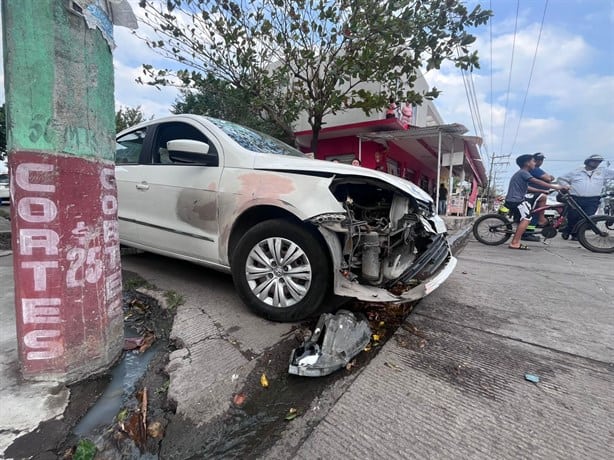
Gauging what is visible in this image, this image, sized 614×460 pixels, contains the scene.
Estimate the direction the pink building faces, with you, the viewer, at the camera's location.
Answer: facing the viewer and to the right of the viewer

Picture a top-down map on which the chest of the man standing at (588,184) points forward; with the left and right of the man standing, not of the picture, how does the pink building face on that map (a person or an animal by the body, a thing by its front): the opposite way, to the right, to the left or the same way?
to the left

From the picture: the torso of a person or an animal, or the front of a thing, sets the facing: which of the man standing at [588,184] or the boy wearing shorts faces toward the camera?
the man standing

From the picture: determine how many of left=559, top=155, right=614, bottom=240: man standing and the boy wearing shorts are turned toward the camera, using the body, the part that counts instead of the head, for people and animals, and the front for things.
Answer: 1

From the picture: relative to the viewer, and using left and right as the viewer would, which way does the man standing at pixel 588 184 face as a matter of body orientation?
facing the viewer

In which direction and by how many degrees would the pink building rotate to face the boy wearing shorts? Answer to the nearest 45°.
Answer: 0° — it already faces them

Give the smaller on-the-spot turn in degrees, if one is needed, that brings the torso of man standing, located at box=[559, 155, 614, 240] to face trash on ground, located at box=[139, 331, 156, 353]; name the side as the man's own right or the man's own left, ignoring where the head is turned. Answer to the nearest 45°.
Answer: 0° — they already face it

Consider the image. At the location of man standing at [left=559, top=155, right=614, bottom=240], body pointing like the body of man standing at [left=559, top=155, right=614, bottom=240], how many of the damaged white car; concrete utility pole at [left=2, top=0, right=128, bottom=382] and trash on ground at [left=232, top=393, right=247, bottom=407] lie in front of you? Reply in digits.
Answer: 3

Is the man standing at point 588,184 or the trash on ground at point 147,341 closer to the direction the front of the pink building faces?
the man standing

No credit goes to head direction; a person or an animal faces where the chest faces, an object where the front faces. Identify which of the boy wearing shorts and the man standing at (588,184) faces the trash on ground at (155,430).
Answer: the man standing

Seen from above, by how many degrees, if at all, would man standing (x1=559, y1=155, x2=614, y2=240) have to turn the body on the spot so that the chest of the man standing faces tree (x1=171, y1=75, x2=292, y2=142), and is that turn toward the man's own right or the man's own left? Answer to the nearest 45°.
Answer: approximately 90° to the man's own right
